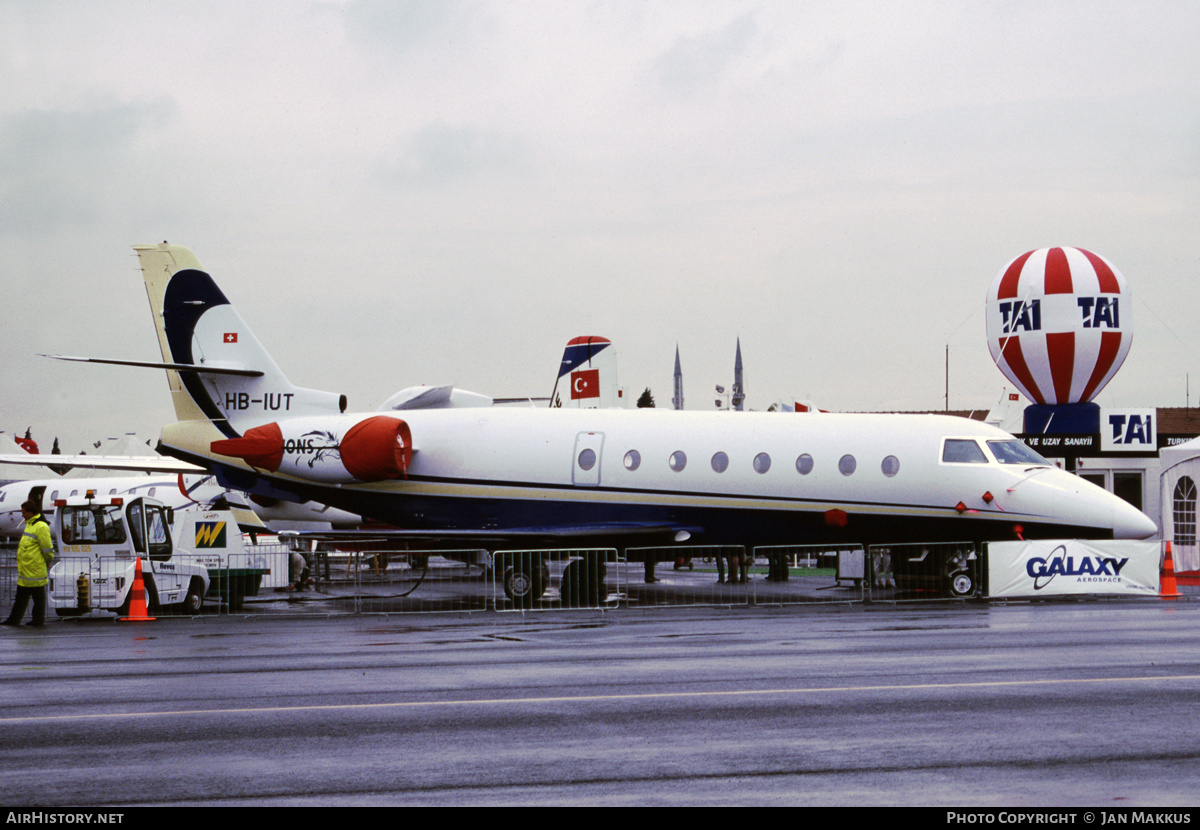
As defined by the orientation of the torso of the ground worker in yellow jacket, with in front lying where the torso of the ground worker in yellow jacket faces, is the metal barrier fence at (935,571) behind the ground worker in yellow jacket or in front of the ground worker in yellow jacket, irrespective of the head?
behind
